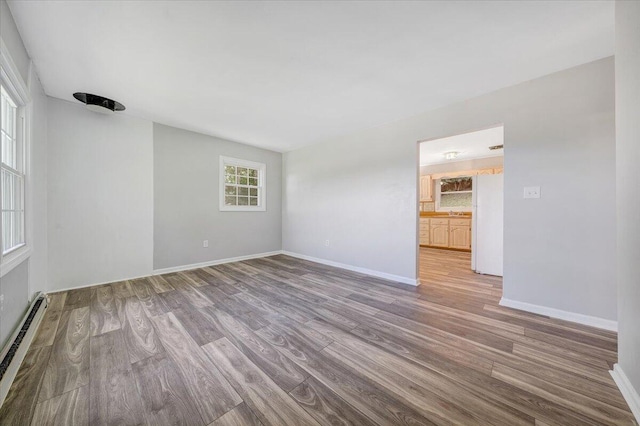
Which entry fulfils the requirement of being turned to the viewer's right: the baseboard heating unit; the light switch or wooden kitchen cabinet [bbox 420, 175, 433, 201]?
the baseboard heating unit

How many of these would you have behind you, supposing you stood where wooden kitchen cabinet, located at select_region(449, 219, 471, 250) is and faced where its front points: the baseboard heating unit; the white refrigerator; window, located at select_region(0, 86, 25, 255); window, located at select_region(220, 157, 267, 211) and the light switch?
0

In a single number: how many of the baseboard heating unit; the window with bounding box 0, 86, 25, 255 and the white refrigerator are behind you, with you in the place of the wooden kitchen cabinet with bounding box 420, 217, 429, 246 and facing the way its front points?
0

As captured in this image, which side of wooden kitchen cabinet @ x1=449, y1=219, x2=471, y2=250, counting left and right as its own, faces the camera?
front

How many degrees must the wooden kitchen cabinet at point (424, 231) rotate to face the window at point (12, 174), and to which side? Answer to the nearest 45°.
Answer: approximately 45° to its right

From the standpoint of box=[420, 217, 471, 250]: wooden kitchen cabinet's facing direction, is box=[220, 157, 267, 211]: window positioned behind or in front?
in front

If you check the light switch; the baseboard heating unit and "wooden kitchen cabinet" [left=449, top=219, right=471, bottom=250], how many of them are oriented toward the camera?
2

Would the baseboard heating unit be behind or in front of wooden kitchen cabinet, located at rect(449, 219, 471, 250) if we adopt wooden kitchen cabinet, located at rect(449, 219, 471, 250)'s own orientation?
in front

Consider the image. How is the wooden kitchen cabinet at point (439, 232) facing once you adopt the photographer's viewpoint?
facing the viewer

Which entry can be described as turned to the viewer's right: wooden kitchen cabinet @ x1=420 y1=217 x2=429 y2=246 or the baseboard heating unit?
the baseboard heating unit

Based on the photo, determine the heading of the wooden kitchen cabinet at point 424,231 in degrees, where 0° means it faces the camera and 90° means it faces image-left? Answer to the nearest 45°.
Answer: approximately 0°

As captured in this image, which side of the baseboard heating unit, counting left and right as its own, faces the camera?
right

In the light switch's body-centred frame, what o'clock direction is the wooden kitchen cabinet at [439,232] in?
The wooden kitchen cabinet is roughly at 5 o'clock from the light switch.

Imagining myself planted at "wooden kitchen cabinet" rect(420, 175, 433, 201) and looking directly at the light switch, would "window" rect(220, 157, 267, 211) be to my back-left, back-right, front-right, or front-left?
front-right
